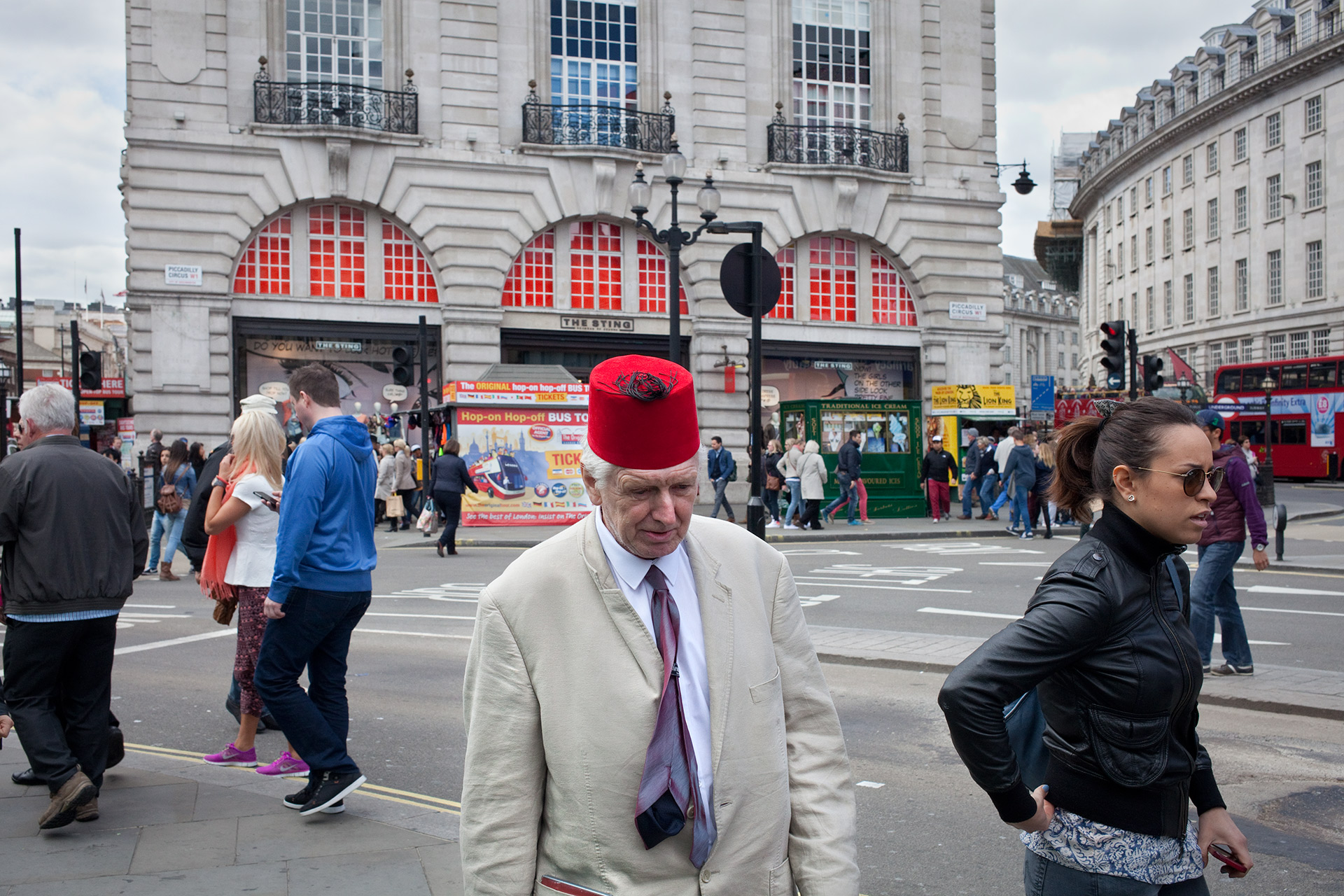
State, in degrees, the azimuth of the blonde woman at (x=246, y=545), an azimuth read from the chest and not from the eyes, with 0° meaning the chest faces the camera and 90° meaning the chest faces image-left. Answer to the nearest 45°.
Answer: approximately 90°

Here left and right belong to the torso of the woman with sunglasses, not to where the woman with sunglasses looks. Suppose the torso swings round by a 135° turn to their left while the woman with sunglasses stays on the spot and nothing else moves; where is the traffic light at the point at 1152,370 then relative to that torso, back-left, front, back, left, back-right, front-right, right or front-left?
front

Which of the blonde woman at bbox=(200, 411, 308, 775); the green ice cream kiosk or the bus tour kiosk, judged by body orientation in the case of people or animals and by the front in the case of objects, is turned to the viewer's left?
the blonde woman

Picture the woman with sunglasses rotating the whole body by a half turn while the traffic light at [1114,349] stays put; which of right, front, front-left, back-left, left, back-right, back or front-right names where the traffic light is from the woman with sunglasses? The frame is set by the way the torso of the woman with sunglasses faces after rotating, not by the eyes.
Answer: front-right

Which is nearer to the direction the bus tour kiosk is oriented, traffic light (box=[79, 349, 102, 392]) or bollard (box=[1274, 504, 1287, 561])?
the bollard

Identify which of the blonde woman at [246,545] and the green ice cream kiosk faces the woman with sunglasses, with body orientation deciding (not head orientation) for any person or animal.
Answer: the green ice cream kiosk

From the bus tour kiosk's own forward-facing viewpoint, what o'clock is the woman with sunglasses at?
The woman with sunglasses is roughly at 12 o'clock from the bus tour kiosk.

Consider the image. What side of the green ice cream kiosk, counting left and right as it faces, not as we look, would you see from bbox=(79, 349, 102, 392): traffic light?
right

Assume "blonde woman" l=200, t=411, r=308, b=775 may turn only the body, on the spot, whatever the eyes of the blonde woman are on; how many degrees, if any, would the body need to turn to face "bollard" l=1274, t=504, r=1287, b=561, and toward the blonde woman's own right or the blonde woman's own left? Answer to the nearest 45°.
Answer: approximately 180°

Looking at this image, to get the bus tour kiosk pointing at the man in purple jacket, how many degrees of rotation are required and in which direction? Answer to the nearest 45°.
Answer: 0° — it already faces them

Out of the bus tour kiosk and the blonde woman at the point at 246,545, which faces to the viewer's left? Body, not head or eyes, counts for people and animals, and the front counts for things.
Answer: the blonde woman

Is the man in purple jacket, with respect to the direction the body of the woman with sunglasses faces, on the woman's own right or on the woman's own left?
on the woman's own left

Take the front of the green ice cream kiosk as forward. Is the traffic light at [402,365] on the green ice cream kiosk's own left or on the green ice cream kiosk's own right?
on the green ice cream kiosk's own right

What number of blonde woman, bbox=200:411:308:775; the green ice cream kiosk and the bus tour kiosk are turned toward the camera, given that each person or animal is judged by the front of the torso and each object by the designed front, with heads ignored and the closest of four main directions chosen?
2

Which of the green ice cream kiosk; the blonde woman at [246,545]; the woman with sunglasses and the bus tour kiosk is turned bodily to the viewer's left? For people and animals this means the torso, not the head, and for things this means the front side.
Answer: the blonde woman

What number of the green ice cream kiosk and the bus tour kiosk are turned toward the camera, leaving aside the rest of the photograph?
2

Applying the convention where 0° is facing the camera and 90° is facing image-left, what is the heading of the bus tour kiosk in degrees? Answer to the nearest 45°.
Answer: approximately 0°

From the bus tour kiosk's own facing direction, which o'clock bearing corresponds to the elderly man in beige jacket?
The elderly man in beige jacket is roughly at 12 o'clock from the bus tour kiosk.
